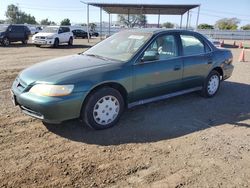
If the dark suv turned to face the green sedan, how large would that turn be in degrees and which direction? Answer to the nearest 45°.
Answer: approximately 45° to its left

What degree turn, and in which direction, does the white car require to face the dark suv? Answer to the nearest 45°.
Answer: approximately 90° to its right

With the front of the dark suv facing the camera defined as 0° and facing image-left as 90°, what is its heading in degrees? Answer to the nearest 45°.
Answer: approximately 45°

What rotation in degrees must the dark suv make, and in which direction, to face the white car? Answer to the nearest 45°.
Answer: approximately 90° to its left

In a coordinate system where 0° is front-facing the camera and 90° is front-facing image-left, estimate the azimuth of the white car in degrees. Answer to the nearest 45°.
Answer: approximately 45°

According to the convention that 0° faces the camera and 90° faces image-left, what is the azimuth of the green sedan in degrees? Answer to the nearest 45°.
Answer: approximately 45°

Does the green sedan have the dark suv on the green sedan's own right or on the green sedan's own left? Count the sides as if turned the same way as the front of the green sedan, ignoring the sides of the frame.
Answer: on the green sedan's own right
